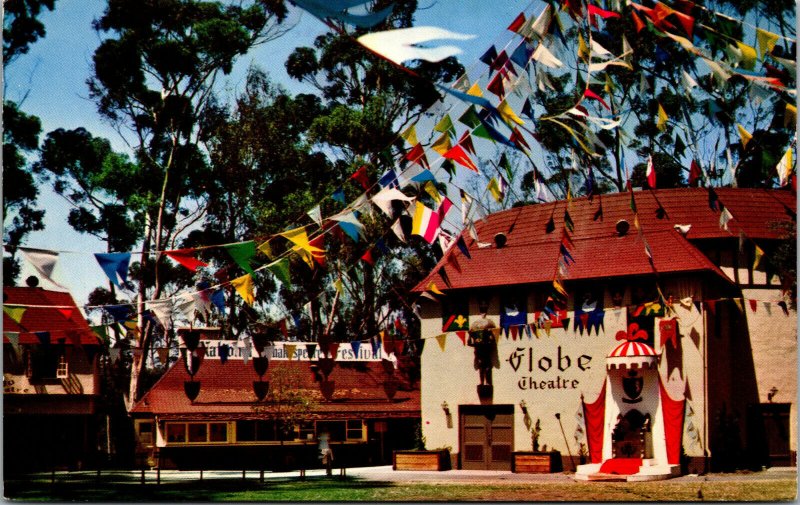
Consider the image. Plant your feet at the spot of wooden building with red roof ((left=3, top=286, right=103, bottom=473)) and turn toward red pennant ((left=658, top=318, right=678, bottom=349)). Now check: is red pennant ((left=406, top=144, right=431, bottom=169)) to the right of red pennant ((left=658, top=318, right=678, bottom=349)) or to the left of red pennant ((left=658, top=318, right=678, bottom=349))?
right

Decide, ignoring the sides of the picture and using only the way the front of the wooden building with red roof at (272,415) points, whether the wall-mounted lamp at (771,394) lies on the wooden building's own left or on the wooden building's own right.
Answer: on the wooden building's own left

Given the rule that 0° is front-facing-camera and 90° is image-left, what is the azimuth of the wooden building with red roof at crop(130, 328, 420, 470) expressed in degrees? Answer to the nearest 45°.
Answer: approximately 0°

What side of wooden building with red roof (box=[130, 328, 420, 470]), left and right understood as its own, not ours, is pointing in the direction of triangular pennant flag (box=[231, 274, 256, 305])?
front

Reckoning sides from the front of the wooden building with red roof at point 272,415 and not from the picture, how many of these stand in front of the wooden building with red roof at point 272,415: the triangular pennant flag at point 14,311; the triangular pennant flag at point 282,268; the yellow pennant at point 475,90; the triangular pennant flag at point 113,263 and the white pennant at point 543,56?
5

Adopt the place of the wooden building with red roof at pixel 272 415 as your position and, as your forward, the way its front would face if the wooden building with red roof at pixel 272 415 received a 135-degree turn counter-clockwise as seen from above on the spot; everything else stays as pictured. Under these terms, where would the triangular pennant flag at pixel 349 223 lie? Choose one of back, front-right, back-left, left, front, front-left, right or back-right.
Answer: back-right

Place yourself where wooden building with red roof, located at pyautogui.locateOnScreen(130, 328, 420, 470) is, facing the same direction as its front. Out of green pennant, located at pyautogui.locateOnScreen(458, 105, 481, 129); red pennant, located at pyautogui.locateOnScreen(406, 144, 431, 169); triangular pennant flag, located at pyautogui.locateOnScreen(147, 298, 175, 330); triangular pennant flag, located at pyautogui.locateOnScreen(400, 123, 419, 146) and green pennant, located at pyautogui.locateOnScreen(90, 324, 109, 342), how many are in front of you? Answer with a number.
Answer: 5

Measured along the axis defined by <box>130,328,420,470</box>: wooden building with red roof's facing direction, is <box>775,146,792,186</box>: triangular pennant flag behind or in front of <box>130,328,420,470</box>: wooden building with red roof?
in front

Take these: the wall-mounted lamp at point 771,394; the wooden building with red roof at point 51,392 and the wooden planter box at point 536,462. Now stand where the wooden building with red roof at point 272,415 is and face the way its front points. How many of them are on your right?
1

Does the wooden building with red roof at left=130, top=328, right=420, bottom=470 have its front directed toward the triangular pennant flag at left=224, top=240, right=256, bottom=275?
yes
